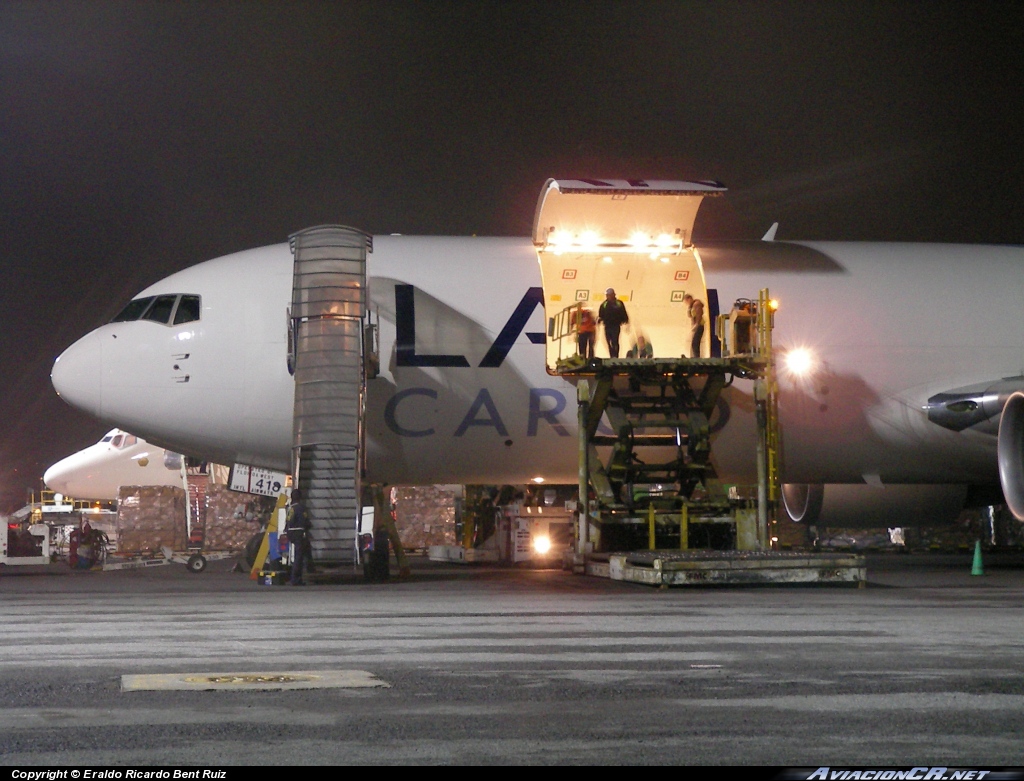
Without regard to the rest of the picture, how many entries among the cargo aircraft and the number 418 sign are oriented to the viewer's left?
1

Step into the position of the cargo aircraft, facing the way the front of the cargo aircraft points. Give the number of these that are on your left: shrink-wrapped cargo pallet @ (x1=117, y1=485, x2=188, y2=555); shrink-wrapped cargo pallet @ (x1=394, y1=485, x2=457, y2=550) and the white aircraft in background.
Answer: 0

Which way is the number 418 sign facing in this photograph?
toward the camera

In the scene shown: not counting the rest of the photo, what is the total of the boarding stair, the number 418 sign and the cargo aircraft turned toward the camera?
2

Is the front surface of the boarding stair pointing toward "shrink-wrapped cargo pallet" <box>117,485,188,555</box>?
no

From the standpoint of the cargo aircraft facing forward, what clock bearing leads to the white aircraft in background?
The white aircraft in background is roughly at 2 o'clock from the cargo aircraft.

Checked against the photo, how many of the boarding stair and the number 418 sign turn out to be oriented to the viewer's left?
0

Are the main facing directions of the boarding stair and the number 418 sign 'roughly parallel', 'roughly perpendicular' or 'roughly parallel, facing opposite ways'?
roughly parallel

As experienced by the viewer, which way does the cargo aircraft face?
facing to the left of the viewer

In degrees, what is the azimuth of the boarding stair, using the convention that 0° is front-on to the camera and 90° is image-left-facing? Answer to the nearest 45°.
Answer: approximately 0°

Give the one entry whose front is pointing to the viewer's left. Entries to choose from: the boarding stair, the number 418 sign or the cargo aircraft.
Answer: the cargo aircraft

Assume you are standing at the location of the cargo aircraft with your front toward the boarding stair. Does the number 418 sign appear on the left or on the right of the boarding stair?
right

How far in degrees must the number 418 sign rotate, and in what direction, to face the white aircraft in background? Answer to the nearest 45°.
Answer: approximately 180°

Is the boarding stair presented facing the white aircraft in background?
no
